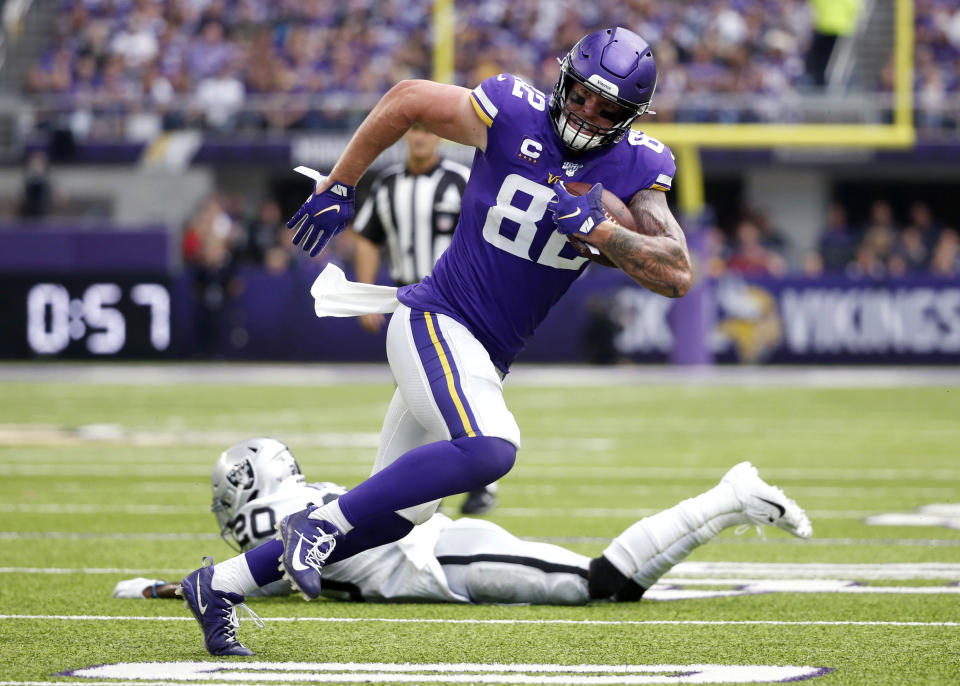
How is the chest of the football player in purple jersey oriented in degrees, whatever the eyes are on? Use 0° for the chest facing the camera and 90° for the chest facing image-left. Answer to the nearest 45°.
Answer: approximately 315°

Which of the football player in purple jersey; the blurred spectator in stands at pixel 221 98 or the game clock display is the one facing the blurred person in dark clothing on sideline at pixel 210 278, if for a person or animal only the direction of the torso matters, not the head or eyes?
the blurred spectator in stands at pixel 221 98

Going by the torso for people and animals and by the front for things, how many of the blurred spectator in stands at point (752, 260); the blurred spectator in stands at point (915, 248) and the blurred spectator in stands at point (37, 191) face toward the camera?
3

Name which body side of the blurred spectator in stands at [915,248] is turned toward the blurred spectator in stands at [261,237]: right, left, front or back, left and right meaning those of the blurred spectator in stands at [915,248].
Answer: right

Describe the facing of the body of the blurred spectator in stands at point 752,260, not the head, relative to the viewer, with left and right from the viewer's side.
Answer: facing the viewer

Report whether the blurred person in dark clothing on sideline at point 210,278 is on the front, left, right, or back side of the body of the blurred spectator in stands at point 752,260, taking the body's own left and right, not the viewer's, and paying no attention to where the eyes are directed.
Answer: right

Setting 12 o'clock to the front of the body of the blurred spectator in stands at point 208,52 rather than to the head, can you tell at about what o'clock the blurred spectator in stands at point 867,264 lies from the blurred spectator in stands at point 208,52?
the blurred spectator in stands at point 867,264 is roughly at 10 o'clock from the blurred spectator in stands at point 208,52.

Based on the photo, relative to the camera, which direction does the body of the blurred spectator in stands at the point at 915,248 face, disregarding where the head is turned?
toward the camera

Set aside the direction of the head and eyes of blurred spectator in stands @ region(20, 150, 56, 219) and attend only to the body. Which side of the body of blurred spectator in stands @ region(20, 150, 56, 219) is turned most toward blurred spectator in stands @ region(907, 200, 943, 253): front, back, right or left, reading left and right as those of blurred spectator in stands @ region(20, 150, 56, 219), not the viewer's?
left

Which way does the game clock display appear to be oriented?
toward the camera

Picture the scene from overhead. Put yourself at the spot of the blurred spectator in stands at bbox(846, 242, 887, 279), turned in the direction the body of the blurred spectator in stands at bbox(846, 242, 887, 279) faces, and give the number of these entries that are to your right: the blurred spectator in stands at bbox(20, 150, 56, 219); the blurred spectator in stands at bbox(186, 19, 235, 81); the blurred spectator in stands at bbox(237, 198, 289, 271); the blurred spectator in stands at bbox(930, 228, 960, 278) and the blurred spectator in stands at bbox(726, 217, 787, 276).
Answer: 4

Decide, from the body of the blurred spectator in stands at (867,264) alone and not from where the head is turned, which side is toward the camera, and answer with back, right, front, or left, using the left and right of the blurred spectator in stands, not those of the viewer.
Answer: front
